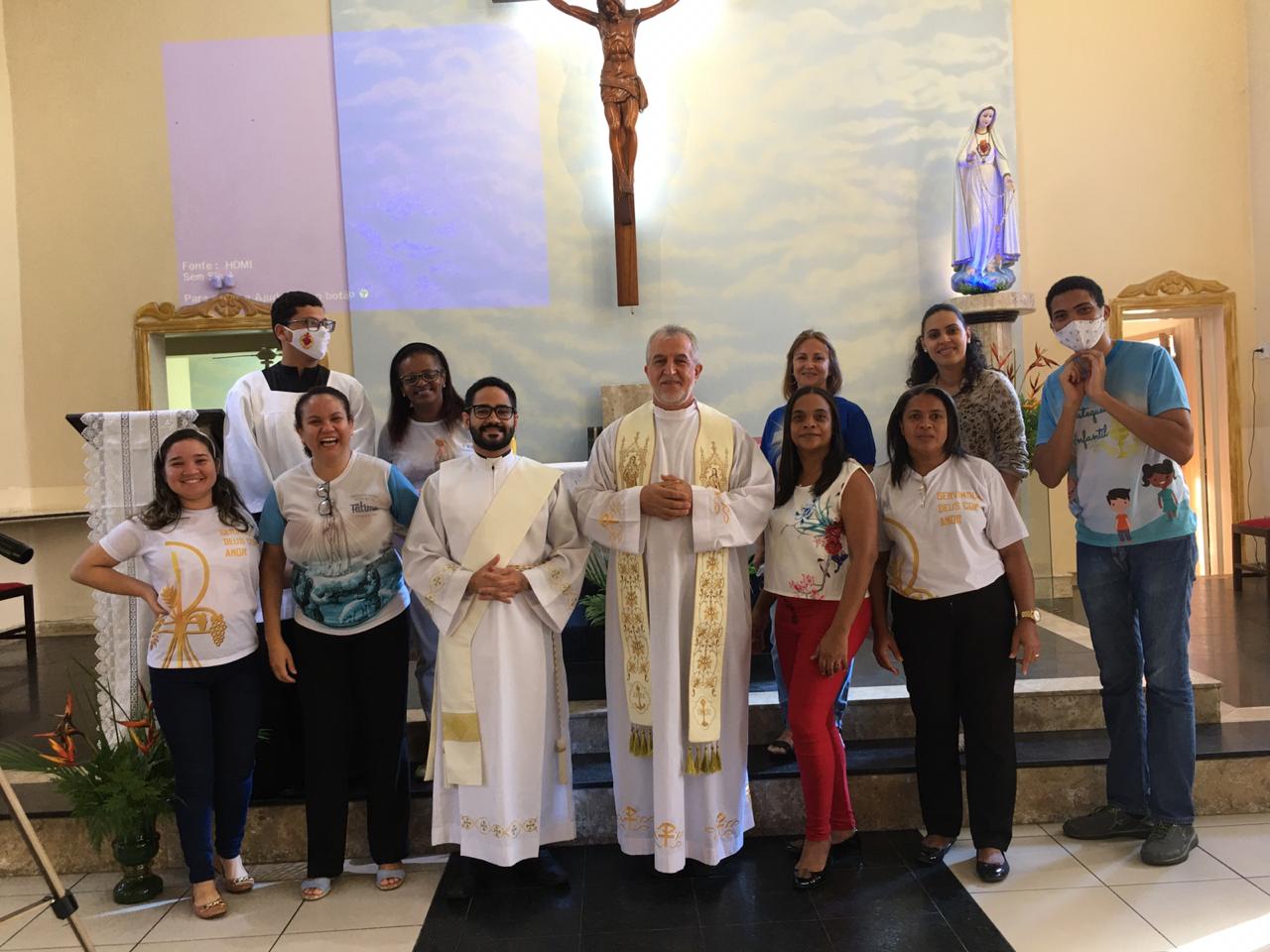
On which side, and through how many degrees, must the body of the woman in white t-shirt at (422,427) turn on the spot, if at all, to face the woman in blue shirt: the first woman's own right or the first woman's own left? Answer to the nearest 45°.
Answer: approximately 90° to the first woman's own left

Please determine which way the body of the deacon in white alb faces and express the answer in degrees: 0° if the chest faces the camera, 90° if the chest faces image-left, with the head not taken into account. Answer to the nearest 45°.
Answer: approximately 0°

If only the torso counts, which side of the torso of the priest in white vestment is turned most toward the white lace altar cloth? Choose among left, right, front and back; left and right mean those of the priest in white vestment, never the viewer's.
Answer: right

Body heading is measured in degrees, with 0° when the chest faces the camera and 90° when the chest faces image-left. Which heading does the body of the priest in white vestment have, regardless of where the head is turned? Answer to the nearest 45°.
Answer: approximately 0°

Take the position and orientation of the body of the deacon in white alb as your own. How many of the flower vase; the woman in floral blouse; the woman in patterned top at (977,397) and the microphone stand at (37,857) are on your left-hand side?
2
